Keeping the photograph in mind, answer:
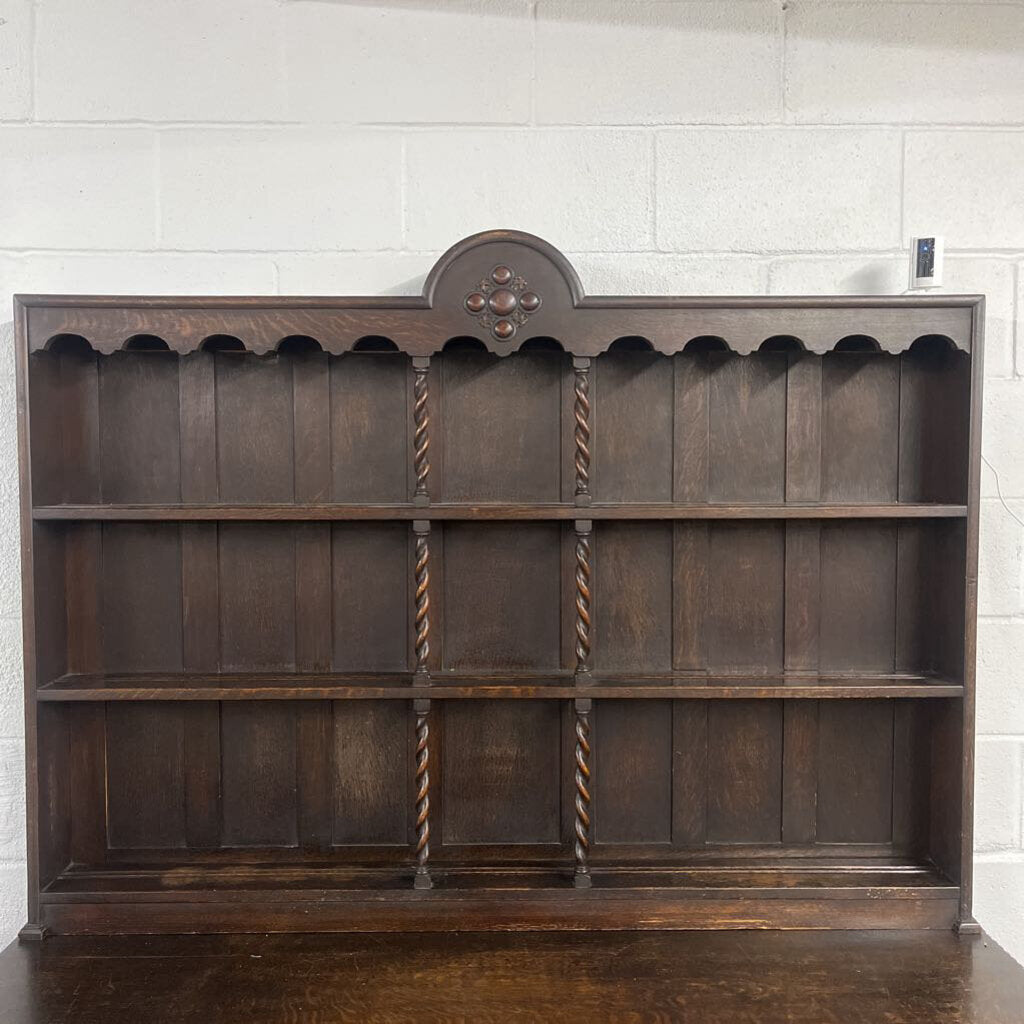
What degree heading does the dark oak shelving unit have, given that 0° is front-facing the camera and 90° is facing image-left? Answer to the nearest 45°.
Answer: approximately 0°

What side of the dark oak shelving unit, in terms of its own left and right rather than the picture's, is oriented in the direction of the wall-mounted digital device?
left
